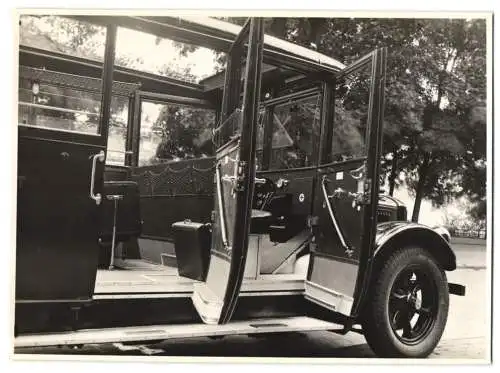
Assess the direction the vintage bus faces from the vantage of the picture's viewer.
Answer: facing away from the viewer and to the right of the viewer
